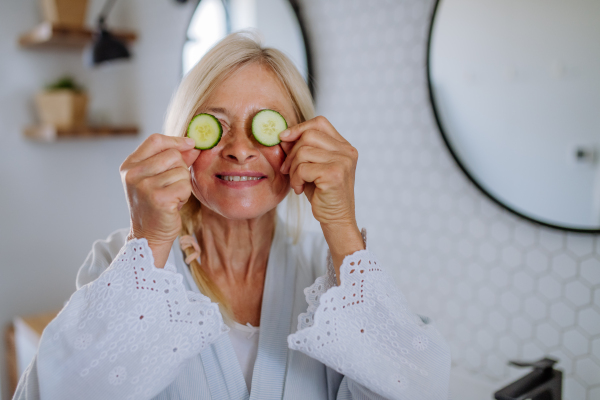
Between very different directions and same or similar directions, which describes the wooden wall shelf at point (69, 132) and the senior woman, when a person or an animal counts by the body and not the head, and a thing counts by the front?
same or similar directions

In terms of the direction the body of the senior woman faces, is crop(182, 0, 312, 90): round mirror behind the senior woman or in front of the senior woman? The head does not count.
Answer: behind

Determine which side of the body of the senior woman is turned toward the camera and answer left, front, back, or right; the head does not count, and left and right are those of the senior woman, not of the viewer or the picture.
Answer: front

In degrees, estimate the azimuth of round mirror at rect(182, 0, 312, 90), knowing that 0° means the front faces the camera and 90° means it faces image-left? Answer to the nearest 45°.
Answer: approximately 45°

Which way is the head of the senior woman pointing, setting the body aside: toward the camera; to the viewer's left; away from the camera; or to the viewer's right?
toward the camera

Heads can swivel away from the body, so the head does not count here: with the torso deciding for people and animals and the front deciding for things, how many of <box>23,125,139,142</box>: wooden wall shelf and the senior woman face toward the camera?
2

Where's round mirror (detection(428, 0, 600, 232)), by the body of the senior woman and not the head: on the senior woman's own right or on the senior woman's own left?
on the senior woman's own left

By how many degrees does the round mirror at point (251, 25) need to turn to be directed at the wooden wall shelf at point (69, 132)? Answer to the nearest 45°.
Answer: approximately 90° to its right

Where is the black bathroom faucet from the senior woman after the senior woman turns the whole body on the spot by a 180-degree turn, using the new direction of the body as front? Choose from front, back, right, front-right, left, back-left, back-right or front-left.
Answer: right

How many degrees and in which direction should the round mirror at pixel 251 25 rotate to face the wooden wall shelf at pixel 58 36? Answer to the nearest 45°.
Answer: approximately 90° to its right

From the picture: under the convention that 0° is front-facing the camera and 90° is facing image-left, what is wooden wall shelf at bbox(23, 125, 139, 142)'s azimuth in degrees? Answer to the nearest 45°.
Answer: approximately 0°

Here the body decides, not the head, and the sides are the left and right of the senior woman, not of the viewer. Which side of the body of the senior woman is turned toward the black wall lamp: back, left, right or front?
back
